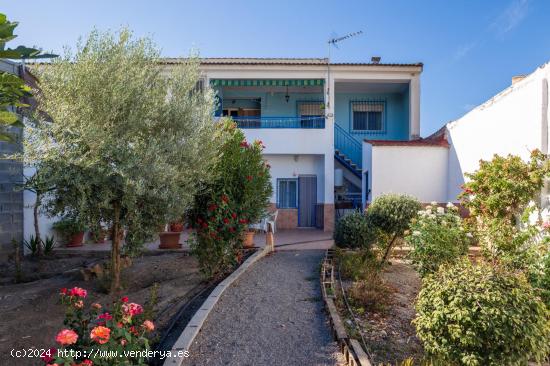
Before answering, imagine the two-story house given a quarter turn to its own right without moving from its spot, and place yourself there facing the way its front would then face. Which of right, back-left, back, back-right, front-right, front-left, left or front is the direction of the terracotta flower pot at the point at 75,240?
front-left

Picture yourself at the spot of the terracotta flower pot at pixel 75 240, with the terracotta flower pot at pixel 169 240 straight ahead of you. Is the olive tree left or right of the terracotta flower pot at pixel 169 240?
right

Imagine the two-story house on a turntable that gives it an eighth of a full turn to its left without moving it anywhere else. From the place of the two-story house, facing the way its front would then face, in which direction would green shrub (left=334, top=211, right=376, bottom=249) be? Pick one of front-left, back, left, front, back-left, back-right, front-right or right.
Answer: front-right

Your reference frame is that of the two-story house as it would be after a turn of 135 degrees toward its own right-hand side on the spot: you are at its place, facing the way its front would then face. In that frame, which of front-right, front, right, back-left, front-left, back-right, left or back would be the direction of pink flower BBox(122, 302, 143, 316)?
back-left

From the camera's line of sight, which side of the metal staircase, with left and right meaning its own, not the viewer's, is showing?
right

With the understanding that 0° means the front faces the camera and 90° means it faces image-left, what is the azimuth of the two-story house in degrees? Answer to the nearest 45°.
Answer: approximately 0°

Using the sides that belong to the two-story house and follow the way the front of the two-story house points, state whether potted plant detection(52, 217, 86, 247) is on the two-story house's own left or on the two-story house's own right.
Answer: on the two-story house's own right

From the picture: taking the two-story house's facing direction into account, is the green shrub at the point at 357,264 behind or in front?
in front
